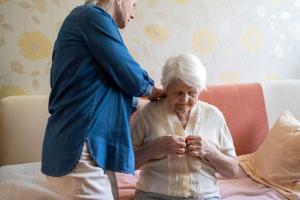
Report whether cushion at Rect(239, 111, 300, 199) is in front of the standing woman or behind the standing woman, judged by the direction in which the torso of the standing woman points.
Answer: in front

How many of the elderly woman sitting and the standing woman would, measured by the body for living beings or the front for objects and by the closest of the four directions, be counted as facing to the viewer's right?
1

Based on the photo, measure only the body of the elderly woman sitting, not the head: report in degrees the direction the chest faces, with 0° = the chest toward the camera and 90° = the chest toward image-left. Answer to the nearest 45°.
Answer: approximately 0°

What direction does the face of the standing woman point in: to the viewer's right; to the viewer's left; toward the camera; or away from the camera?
to the viewer's right

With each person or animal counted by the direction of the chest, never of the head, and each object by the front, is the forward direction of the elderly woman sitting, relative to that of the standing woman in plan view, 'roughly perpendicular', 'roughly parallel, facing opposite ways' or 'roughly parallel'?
roughly perpendicular

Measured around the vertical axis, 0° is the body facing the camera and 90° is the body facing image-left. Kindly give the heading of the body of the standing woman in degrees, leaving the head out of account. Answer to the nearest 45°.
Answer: approximately 270°
